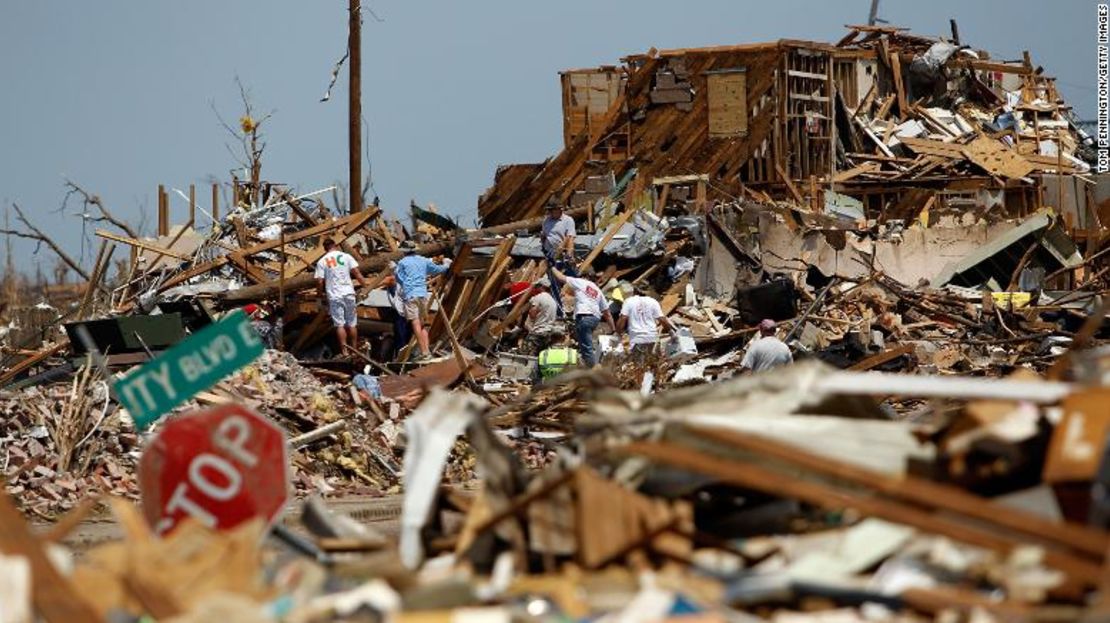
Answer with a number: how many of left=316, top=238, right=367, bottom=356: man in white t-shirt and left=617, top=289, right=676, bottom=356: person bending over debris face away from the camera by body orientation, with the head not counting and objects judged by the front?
2

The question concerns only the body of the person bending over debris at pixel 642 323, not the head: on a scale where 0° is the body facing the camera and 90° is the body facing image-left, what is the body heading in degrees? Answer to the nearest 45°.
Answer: approximately 180°

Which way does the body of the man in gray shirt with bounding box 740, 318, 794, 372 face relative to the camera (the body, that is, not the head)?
away from the camera

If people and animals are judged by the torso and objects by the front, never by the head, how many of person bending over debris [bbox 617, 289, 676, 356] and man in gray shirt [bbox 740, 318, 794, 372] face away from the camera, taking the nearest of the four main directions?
2

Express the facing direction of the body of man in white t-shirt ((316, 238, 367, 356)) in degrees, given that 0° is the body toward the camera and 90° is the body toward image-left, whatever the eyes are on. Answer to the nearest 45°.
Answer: approximately 180°

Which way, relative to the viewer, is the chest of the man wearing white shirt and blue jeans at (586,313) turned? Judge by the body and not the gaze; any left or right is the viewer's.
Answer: facing away from the viewer and to the right of the viewer
